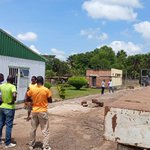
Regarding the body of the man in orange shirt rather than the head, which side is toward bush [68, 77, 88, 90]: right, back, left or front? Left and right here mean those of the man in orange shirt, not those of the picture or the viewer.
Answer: front

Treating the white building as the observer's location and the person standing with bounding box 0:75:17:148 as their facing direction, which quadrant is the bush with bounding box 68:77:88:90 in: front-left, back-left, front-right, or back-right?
back-left

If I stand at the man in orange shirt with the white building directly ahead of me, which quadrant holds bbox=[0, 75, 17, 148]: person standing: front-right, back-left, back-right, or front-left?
front-left

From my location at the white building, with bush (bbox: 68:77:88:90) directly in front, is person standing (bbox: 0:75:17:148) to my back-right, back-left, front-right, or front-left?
back-right

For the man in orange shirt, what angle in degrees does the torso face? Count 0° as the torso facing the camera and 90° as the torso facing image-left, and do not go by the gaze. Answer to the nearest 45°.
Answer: approximately 180°

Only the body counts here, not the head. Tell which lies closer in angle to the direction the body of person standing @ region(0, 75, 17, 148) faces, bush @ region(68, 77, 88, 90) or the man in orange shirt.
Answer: the bush

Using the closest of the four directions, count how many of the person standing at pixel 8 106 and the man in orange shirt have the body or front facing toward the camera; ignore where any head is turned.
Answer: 0

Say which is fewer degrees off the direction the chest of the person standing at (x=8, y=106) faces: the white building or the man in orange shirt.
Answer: the white building

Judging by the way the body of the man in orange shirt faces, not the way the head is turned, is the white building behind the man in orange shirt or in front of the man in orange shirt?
in front

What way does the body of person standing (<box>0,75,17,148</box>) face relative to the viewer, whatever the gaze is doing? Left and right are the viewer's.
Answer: facing away from the viewer and to the right of the viewer

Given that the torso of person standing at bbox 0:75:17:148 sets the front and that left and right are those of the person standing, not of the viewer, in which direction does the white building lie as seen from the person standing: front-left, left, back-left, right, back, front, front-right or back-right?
front-left

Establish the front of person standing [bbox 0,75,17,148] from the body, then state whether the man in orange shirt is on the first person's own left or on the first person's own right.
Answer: on the first person's own right

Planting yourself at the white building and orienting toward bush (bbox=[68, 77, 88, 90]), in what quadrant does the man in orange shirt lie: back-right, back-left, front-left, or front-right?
back-right
